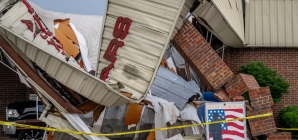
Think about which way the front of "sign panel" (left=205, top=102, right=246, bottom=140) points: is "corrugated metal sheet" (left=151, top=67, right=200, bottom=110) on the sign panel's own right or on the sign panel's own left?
on the sign panel's own right

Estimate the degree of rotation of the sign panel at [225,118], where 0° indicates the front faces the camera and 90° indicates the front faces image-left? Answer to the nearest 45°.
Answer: approximately 0°

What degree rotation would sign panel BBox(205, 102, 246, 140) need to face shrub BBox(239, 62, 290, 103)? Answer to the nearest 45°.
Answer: approximately 135° to its left

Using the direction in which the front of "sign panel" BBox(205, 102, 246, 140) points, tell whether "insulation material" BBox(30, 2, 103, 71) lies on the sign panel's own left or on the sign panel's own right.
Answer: on the sign panel's own right
